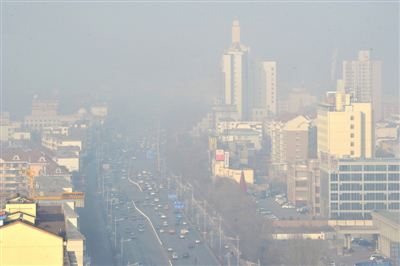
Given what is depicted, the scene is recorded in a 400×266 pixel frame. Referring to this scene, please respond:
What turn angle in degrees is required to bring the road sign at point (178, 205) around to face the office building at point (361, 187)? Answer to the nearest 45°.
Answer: approximately 45° to its left

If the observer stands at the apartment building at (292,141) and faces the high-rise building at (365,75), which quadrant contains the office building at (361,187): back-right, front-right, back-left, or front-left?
back-right

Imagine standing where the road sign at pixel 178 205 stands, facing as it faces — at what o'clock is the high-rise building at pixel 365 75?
The high-rise building is roughly at 7 o'clock from the road sign.

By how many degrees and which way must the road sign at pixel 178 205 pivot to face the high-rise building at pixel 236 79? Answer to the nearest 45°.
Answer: approximately 180°

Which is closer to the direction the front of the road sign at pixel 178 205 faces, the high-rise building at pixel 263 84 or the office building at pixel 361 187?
the office building

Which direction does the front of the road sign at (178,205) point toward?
toward the camera

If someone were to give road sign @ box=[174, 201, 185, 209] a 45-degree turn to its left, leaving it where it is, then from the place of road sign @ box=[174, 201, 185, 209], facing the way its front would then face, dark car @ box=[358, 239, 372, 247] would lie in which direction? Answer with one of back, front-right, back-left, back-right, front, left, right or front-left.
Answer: front

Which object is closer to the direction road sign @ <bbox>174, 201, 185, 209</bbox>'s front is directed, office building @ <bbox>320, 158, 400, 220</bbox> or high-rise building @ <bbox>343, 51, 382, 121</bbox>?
the office building

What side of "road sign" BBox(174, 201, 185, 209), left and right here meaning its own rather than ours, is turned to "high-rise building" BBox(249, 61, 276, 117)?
back

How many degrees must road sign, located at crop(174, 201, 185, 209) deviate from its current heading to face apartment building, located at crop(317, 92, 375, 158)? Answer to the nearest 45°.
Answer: approximately 90° to its left

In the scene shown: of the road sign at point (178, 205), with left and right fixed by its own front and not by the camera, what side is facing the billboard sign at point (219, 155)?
back
